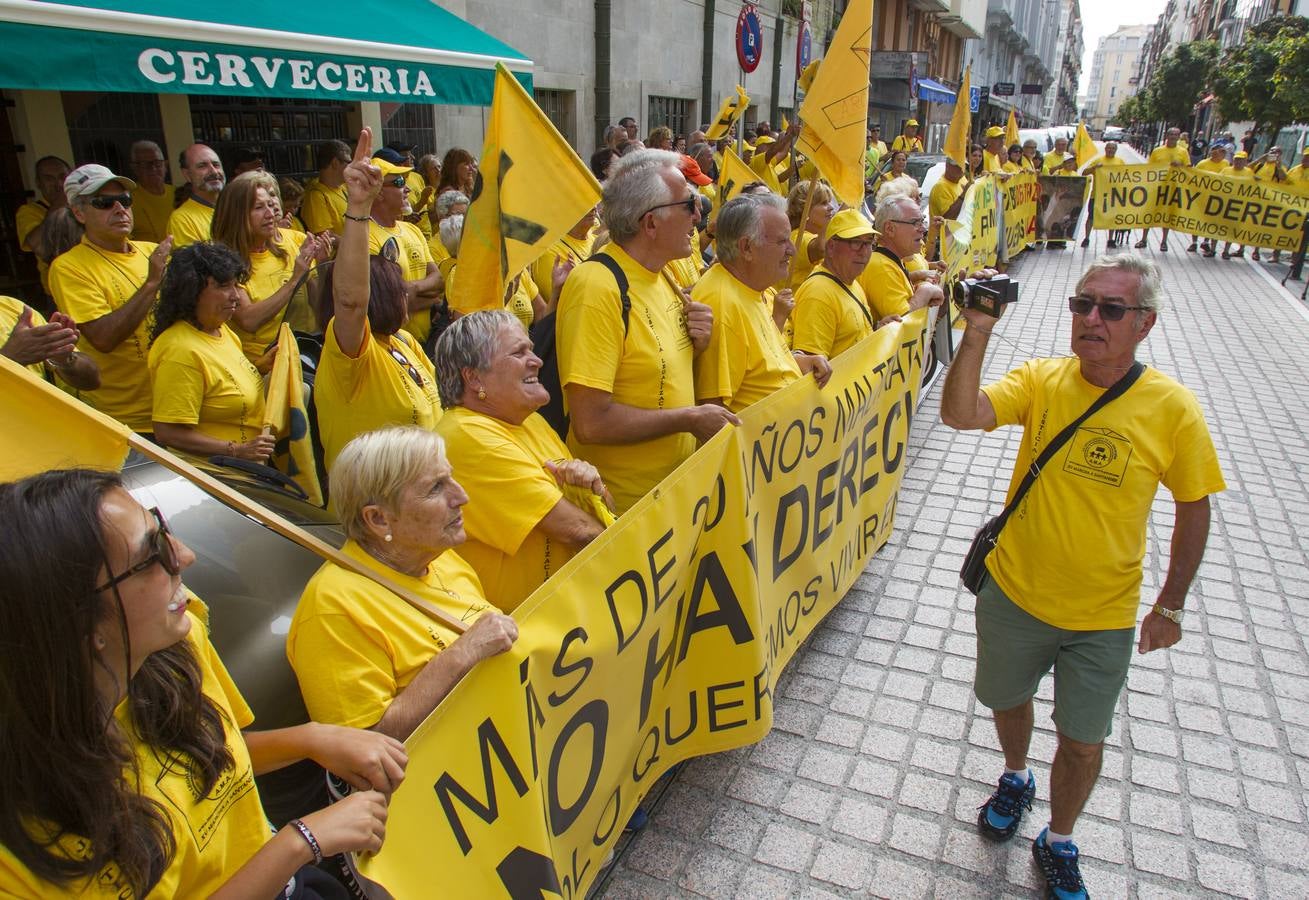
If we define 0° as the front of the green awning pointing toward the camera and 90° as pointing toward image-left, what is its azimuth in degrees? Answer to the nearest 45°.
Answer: approximately 315°

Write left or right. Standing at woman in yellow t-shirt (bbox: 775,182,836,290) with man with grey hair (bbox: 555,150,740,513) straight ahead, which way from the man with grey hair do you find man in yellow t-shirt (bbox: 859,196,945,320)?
left

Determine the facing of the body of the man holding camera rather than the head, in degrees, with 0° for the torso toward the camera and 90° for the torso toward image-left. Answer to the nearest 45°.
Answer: approximately 0°

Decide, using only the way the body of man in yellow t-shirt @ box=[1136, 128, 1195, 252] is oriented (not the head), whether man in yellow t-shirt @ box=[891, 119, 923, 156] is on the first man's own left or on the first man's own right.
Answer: on the first man's own right

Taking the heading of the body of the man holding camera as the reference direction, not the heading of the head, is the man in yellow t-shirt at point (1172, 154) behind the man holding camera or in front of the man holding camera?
behind

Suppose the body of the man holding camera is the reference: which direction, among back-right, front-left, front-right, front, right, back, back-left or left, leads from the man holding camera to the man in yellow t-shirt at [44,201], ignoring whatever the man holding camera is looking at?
right

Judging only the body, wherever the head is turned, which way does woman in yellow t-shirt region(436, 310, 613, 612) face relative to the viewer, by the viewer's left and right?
facing to the right of the viewer

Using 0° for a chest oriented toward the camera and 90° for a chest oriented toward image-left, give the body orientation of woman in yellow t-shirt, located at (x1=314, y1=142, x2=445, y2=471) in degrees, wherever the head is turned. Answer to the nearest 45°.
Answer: approximately 315°

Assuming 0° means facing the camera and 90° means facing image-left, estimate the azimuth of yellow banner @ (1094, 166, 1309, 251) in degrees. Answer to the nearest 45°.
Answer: approximately 0°

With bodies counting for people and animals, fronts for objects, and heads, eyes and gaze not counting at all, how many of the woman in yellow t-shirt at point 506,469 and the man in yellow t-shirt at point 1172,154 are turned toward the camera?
1

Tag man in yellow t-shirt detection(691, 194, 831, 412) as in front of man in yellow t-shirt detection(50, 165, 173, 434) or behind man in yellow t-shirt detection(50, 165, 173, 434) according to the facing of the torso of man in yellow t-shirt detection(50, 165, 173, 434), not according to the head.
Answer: in front

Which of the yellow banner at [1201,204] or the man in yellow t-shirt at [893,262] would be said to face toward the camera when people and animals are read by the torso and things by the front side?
the yellow banner

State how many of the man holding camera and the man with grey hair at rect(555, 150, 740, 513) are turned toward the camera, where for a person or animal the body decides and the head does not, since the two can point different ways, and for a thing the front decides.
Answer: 1

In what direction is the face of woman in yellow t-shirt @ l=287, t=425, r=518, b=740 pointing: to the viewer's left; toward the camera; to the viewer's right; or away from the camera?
to the viewer's right

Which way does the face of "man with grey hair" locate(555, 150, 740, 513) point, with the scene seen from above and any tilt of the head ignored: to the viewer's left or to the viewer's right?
to the viewer's right
